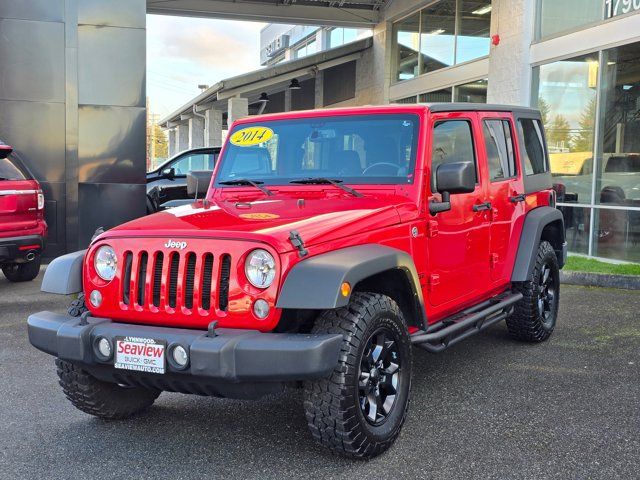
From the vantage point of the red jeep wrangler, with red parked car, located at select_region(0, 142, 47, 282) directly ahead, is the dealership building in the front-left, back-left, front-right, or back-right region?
front-right

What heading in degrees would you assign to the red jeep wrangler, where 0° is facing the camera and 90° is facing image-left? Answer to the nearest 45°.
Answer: approximately 45°

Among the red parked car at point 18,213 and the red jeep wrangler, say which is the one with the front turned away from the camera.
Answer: the red parked car

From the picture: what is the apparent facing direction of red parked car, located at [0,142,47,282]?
away from the camera

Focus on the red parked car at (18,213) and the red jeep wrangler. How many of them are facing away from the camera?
1

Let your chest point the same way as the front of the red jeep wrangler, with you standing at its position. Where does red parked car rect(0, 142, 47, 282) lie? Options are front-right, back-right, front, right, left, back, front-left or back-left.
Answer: right

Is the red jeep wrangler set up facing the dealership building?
no

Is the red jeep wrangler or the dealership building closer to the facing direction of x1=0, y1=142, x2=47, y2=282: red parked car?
the dealership building

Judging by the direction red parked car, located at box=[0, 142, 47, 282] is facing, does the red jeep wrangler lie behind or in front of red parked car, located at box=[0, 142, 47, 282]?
behind
